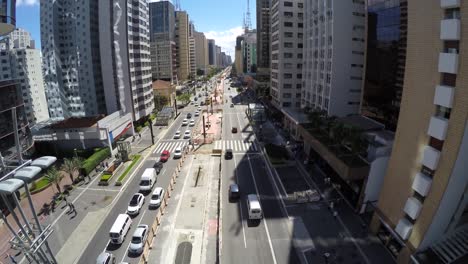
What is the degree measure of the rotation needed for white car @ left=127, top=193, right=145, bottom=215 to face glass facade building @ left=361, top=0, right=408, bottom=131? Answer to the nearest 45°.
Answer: approximately 135° to its left

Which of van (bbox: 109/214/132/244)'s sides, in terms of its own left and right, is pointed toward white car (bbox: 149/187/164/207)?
back

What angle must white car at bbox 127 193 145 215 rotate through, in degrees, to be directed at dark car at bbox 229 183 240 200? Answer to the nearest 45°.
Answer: approximately 135° to its left

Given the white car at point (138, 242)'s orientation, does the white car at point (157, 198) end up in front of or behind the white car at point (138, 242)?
behind

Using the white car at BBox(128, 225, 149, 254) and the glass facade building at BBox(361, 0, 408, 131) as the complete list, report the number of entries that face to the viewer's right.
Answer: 0

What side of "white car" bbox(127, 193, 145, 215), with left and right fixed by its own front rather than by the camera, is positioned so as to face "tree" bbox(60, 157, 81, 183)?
right

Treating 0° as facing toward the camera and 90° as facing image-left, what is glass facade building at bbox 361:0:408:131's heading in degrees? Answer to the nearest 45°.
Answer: approximately 45°

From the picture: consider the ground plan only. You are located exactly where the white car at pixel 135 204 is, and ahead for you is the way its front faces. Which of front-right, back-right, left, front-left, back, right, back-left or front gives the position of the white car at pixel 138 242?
front-left

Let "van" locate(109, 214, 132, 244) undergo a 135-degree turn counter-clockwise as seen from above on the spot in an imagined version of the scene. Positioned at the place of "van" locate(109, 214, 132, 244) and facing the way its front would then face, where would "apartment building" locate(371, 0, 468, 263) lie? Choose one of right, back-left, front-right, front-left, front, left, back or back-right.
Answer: front-right
